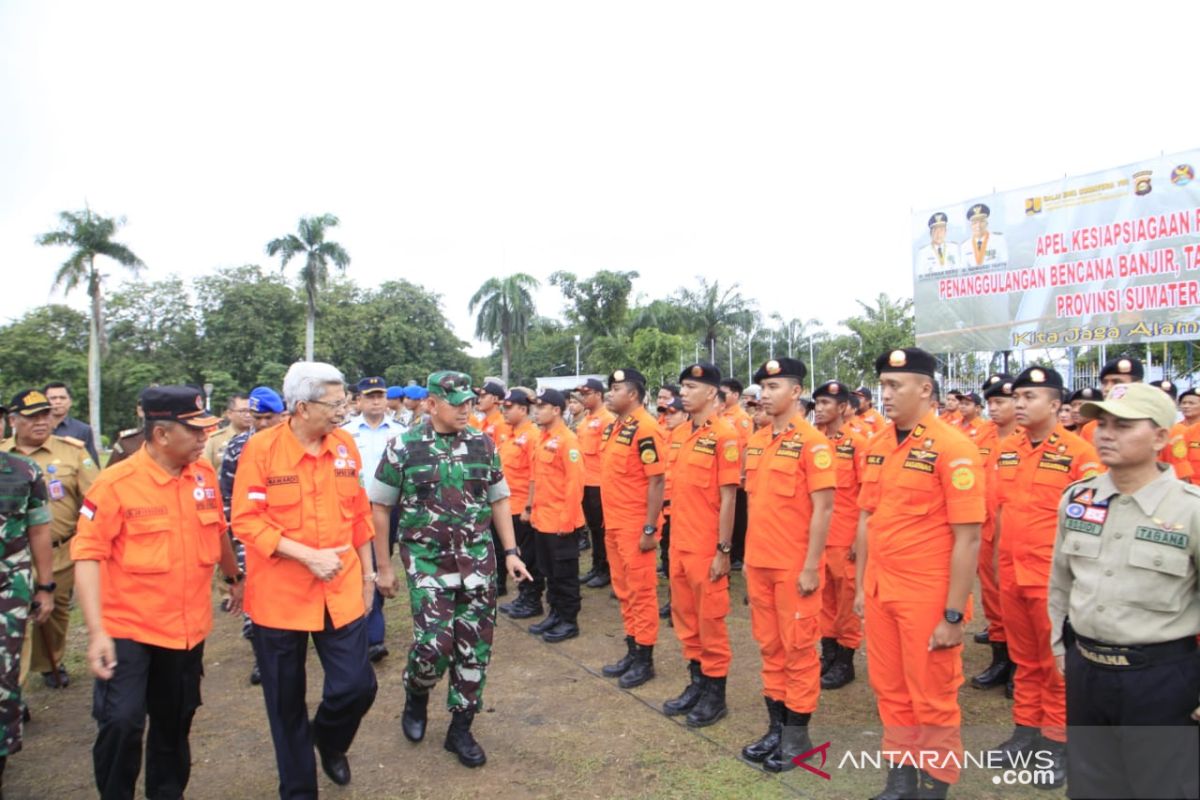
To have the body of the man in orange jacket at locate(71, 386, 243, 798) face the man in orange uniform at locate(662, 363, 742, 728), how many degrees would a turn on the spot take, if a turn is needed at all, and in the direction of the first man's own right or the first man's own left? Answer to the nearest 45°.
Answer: approximately 45° to the first man's own left

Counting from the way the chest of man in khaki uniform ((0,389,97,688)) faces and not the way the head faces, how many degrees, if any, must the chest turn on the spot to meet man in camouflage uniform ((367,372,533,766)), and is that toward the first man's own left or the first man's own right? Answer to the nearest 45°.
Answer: approximately 45° to the first man's own left

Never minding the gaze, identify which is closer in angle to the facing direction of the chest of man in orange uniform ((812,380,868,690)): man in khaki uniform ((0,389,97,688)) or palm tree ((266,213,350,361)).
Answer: the man in khaki uniform

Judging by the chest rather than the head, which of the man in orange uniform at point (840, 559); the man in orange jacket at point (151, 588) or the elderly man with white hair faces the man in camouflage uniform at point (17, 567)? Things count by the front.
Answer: the man in orange uniform at point (840, 559)

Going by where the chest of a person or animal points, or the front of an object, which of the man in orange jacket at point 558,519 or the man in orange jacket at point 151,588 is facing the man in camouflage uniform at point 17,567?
the man in orange jacket at point 558,519

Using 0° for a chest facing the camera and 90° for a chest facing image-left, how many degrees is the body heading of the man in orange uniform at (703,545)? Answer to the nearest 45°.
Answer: approximately 45°

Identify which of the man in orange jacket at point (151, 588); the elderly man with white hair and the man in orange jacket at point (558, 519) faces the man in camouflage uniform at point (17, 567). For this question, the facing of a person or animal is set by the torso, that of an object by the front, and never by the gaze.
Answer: the man in orange jacket at point (558, 519)

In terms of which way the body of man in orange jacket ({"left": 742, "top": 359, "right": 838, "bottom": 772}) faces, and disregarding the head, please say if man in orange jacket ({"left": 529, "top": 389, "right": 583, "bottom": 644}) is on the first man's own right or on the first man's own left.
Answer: on the first man's own right

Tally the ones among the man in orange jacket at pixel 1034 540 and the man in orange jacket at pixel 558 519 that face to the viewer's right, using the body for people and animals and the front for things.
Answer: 0

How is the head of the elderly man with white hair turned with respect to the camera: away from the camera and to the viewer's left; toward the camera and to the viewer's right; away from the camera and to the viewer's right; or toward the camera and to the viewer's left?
toward the camera and to the viewer's right

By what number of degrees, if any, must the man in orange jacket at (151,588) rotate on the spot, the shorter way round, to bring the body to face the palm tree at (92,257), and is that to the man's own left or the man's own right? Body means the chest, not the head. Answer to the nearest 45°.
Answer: approximately 135° to the man's own left

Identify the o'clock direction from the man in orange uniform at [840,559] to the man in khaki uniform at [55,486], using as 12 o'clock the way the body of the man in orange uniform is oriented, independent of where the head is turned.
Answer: The man in khaki uniform is roughly at 1 o'clock from the man in orange uniform.

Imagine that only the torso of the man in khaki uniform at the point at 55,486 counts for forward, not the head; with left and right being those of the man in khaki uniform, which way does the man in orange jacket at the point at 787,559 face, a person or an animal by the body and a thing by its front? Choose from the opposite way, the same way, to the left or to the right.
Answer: to the right

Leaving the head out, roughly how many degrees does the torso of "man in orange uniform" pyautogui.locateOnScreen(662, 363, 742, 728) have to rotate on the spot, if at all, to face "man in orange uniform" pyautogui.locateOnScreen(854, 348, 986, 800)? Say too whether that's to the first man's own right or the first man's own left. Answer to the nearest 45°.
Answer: approximately 90° to the first man's own left

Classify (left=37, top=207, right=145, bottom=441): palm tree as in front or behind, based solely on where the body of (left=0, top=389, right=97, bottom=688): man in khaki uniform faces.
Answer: behind
